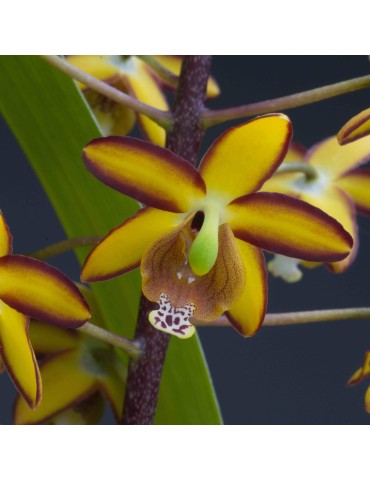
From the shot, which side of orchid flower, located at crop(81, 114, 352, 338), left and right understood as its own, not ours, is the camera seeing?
front

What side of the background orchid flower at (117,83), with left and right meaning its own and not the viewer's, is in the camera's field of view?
back

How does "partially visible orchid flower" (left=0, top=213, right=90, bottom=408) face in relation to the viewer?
toward the camera

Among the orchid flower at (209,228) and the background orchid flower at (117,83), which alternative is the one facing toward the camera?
the orchid flower
